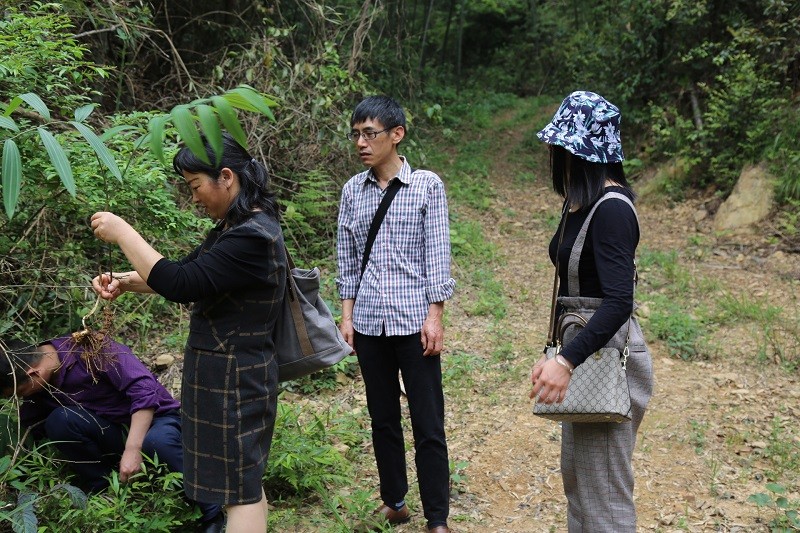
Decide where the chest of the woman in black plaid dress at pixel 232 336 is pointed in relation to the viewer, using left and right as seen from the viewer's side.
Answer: facing to the left of the viewer

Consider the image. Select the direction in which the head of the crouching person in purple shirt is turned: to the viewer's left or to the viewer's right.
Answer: to the viewer's left

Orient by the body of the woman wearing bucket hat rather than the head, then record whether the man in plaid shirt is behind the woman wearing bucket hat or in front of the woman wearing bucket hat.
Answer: in front

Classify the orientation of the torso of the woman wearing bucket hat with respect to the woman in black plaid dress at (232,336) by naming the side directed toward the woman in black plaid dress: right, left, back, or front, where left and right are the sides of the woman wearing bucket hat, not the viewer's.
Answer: front

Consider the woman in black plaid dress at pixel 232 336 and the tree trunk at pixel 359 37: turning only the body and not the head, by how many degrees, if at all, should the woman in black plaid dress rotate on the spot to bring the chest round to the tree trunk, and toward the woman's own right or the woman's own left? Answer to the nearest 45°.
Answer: approximately 90° to the woman's own right

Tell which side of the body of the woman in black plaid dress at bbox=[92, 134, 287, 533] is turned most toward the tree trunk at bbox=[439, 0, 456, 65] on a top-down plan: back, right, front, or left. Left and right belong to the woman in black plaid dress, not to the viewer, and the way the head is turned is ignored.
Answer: right

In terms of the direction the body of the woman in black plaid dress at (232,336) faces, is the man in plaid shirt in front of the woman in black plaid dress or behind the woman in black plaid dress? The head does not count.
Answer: behind

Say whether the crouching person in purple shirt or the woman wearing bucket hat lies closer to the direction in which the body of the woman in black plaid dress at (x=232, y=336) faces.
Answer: the crouching person in purple shirt

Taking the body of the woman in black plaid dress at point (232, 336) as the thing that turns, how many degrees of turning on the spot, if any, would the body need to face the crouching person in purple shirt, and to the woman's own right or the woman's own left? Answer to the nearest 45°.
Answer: approximately 45° to the woman's own right

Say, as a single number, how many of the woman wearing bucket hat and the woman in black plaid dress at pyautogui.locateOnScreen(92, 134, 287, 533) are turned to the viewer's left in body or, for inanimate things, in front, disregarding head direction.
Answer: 2

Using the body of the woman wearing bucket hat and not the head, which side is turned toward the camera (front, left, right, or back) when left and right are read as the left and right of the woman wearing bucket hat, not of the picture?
left
